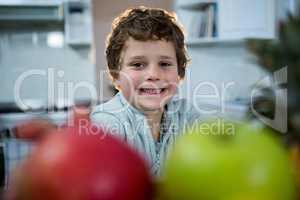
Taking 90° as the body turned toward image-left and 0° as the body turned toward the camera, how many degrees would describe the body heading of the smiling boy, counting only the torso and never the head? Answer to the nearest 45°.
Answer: approximately 0°

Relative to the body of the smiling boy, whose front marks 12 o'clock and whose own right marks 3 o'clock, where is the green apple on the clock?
The green apple is roughly at 12 o'clock from the smiling boy.

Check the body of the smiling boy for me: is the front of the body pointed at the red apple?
yes

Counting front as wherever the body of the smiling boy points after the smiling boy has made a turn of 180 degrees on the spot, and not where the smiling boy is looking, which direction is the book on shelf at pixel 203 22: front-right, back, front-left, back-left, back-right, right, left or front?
front
